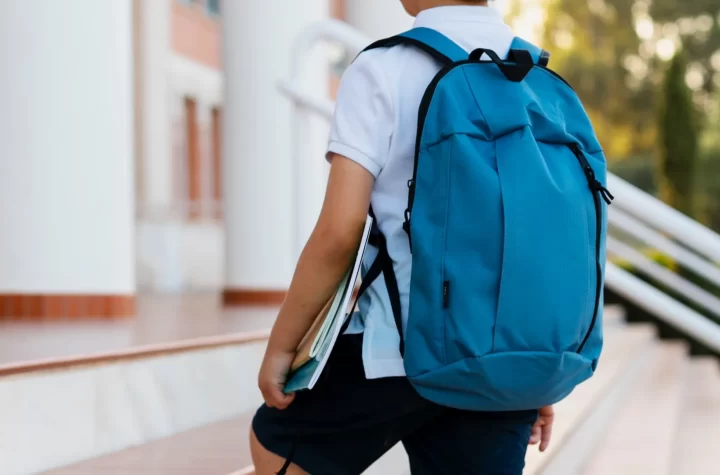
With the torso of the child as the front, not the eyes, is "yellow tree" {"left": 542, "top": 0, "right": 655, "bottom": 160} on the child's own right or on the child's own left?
on the child's own right

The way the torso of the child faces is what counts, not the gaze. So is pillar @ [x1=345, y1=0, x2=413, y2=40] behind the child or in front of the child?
in front

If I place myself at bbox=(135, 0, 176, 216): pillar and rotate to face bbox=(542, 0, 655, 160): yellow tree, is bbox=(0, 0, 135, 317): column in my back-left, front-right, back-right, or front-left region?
back-right

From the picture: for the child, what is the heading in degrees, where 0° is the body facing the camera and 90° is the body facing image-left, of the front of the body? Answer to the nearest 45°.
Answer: approximately 135°

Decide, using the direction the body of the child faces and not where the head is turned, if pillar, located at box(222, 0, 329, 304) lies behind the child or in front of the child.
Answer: in front

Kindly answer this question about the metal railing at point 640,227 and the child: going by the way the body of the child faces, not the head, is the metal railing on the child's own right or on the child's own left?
on the child's own right

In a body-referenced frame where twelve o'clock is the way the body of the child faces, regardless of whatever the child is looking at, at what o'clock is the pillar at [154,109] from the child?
The pillar is roughly at 1 o'clock from the child.
